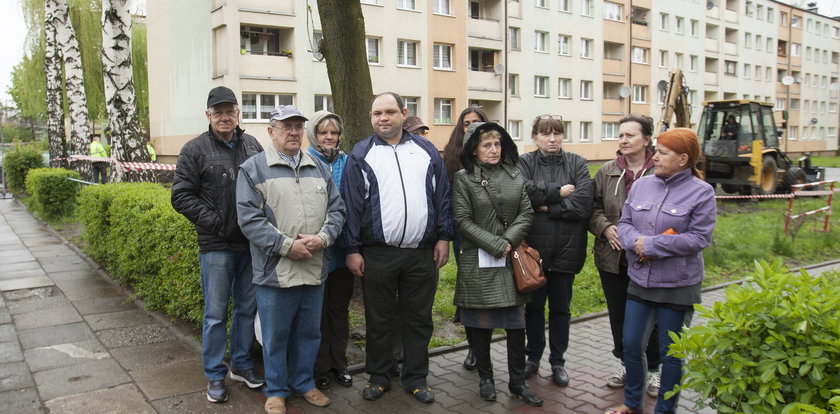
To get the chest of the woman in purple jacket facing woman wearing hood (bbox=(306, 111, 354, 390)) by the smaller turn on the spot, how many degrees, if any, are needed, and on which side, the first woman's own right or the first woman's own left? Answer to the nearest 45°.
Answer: approximately 45° to the first woman's own right

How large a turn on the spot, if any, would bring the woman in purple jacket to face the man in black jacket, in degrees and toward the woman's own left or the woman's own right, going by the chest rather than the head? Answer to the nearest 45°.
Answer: approximately 45° to the woman's own right

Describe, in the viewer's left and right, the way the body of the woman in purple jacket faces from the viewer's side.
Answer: facing the viewer and to the left of the viewer

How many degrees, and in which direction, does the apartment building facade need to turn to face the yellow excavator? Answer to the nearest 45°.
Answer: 0° — it already faces it

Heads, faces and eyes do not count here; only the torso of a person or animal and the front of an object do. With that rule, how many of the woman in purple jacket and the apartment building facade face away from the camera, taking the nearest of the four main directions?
0

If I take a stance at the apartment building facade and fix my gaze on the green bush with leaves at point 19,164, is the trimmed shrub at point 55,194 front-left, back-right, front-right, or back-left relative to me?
front-left

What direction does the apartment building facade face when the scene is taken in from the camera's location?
facing the viewer and to the right of the viewer

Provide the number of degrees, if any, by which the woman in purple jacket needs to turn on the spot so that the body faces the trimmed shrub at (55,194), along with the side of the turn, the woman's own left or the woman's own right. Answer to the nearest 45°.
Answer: approximately 90° to the woman's own right

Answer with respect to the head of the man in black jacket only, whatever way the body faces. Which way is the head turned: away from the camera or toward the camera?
toward the camera

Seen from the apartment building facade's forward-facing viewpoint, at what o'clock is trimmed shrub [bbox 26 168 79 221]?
The trimmed shrub is roughly at 2 o'clock from the apartment building facade.

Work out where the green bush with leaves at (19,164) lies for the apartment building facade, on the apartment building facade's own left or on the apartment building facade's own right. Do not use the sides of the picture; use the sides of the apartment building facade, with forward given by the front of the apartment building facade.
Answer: on the apartment building facade's own right

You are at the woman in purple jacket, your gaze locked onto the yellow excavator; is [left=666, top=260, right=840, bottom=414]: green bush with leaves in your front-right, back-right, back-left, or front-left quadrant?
back-right
